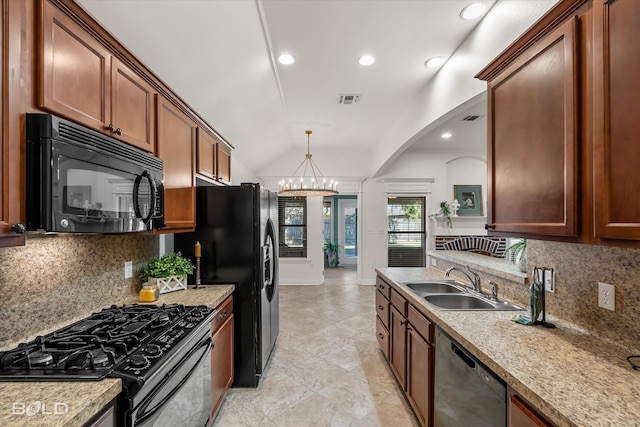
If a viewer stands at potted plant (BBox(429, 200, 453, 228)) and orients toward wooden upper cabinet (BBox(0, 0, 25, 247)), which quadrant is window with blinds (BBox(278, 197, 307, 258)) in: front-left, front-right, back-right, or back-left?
front-right

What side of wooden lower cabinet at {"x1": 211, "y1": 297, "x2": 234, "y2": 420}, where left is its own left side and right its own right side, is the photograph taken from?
right

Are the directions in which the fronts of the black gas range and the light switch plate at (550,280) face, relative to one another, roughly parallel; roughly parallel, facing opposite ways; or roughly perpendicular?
roughly parallel, facing opposite ways

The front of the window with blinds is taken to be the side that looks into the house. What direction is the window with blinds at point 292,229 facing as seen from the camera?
toward the camera

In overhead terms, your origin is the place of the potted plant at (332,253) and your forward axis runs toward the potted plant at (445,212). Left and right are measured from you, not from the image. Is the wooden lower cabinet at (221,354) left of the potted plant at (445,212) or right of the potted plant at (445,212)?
right

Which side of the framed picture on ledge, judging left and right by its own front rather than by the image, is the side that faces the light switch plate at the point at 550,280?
front

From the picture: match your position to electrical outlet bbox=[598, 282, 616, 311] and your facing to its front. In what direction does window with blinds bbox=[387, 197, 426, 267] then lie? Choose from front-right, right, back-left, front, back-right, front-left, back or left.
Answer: right

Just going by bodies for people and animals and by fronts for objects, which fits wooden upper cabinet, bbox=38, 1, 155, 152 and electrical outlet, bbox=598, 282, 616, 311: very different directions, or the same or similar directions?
very different directions

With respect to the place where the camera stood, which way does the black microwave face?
facing the viewer and to the right of the viewer

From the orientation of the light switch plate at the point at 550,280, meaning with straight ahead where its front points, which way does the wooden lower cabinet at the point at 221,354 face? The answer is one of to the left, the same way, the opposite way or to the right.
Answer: the opposite way

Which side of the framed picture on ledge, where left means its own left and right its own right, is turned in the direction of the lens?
front

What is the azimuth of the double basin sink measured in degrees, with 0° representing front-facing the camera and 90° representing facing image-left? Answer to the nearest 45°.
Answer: approximately 90°

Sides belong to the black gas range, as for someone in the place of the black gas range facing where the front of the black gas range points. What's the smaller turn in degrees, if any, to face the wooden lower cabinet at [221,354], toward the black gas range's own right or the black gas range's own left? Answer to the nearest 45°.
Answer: approximately 90° to the black gas range's own left

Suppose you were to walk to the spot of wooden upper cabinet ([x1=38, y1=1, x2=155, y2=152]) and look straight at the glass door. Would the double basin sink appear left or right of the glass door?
right

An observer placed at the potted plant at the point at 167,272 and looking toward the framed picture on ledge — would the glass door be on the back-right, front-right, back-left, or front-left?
front-left

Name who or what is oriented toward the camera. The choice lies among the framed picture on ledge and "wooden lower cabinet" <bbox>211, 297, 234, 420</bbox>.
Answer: the framed picture on ledge

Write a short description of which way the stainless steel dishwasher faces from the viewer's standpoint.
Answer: facing the viewer and to the left of the viewer

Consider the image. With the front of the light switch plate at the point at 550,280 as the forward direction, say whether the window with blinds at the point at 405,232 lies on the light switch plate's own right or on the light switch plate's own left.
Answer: on the light switch plate's own right
